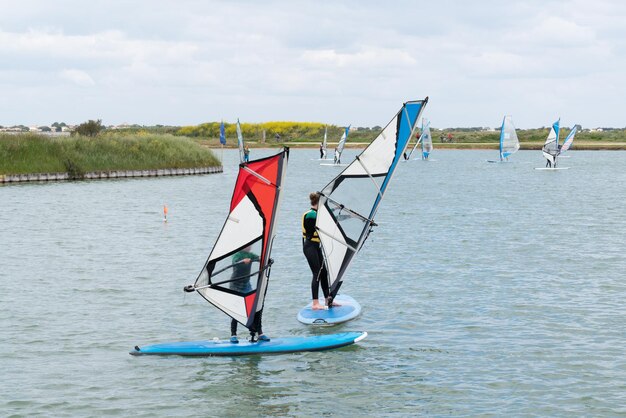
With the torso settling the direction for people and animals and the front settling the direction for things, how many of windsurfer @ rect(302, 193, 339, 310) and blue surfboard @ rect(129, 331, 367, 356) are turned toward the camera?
0

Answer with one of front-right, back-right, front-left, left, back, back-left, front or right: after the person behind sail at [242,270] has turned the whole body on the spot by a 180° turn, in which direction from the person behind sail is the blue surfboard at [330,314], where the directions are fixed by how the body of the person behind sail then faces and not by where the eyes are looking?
right

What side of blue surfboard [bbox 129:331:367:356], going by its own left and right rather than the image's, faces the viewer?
right

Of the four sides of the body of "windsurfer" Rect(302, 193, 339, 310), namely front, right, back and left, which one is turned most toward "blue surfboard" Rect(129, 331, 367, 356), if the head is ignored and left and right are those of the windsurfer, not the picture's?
back

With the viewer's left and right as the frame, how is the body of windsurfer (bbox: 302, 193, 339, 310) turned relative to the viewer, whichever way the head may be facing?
facing away from the viewer and to the right of the viewer
